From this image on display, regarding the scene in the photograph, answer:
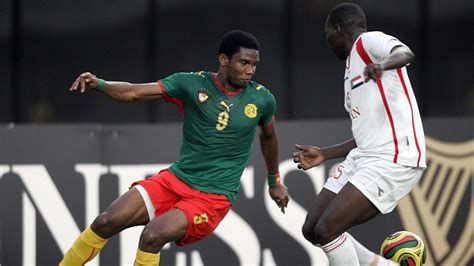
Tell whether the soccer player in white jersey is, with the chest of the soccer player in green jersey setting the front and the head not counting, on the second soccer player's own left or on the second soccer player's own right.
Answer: on the second soccer player's own left

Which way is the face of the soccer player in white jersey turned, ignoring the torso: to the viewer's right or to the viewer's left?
to the viewer's left

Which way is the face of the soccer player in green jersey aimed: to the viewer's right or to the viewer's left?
to the viewer's right

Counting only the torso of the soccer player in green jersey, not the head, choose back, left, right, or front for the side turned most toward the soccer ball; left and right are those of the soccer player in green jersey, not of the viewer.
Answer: left

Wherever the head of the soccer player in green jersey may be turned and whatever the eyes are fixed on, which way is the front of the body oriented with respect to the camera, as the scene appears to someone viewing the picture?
toward the camera
